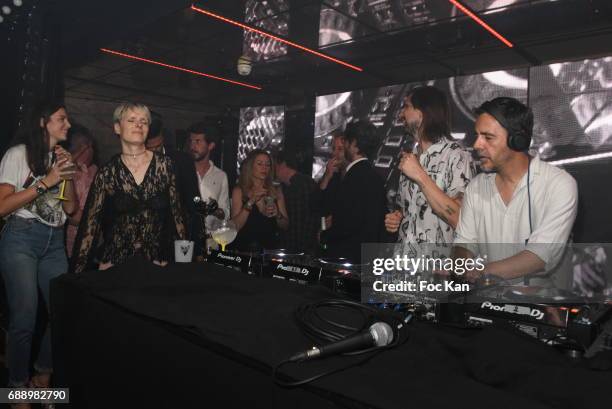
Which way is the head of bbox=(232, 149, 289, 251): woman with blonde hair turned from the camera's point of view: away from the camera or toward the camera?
toward the camera

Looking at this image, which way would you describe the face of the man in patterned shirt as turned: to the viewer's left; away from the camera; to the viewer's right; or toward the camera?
to the viewer's left

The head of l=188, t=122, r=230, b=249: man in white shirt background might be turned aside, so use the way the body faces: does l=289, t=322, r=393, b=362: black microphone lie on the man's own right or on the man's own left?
on the man's own left

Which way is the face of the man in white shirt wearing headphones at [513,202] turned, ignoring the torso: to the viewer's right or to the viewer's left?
to the viewer's left

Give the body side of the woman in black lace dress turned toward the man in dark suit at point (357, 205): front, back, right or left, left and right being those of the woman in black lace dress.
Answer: left

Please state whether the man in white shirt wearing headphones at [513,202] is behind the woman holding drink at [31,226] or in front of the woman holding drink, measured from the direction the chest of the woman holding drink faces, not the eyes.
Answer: in front

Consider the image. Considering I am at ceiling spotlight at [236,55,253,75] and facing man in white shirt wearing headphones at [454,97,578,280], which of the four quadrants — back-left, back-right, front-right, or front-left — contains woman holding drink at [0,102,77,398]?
front-right

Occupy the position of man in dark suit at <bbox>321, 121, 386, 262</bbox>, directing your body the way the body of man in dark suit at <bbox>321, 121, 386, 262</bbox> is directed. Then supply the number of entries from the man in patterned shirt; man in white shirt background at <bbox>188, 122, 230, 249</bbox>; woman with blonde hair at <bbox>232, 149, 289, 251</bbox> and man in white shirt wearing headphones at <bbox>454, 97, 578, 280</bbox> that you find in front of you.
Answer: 2

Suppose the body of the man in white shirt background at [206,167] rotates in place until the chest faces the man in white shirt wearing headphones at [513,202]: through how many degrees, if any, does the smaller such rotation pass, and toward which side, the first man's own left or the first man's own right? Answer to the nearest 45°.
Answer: approximately 90° to the first man's own left

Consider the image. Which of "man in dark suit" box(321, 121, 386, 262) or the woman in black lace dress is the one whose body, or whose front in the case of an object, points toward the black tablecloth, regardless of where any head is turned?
the woman in black lace dress

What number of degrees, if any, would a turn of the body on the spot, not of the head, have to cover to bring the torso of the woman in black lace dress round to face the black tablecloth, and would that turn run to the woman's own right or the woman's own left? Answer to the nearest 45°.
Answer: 0° — they already face it

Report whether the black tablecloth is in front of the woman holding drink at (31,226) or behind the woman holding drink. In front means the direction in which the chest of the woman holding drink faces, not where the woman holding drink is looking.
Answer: in front
